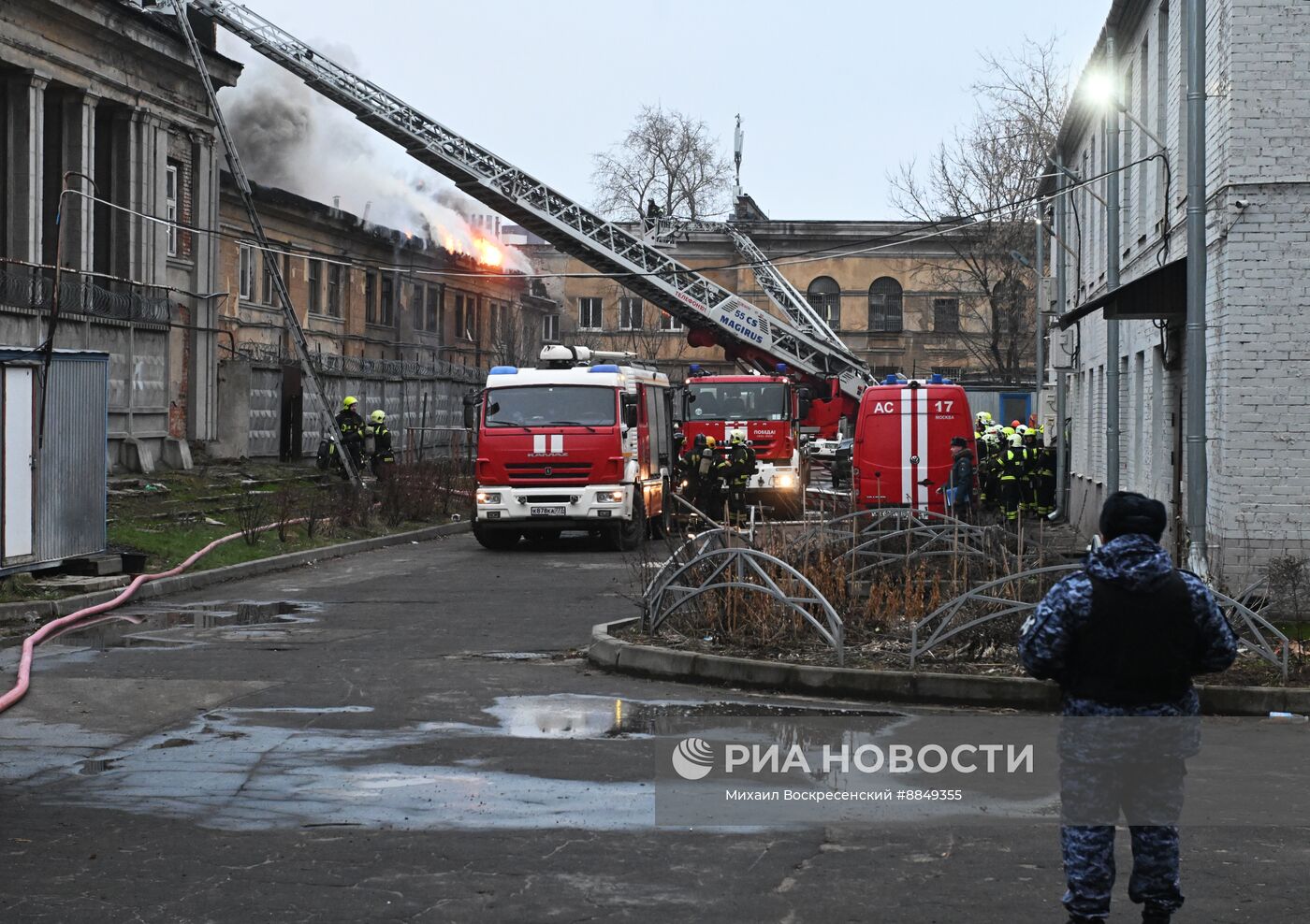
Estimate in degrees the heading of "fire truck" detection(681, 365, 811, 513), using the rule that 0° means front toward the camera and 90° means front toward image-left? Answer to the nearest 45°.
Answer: approximately 0°

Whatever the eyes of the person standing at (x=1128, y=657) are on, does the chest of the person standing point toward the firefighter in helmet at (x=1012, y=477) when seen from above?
yes

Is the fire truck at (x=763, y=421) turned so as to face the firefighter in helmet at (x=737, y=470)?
yes

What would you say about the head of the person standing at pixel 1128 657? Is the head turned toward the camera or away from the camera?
away from the camera

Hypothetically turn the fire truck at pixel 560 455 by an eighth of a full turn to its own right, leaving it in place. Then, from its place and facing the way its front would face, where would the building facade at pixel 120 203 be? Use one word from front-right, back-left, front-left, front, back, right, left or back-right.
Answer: right

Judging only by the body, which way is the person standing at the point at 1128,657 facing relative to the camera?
away from the camera

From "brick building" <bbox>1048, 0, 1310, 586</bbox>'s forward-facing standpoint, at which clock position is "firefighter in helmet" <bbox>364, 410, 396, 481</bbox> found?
The firefighter in helmet is roughly at 1 o'clock from the brick building.

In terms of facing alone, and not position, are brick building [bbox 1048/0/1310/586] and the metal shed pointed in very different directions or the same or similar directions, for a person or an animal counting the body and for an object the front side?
very different directions

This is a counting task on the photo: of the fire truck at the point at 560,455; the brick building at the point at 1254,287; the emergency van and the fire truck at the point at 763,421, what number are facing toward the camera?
2

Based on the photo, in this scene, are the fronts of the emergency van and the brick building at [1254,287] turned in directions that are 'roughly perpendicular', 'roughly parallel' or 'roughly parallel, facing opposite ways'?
roughly perpendicular

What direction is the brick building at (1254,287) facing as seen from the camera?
to the viewer's left

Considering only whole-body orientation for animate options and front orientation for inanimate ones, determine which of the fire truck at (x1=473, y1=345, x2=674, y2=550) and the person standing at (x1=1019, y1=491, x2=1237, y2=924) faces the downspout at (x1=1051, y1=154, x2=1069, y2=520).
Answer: the person standing

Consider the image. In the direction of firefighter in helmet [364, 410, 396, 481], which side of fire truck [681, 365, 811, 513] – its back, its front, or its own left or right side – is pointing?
right

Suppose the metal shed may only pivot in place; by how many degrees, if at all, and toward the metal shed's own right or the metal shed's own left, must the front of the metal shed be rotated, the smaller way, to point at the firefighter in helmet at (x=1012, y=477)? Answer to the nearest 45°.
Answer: approximately 45° to the metal shed's own left

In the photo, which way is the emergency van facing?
away from the camera
